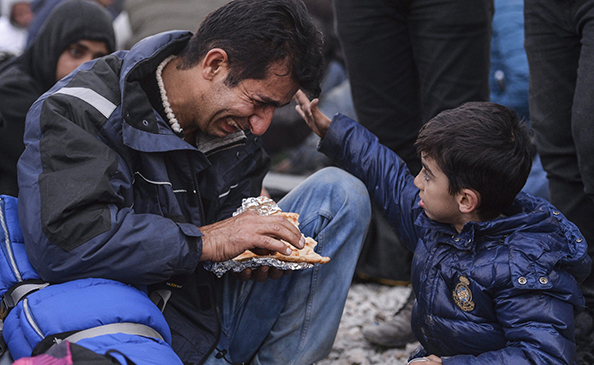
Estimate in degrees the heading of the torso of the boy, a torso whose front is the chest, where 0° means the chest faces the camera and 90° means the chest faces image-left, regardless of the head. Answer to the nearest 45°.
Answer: approximately 45°

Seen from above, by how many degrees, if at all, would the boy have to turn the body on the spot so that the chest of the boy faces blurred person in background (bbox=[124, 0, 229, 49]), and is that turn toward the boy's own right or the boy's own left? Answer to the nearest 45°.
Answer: approximately 90° to the boy's own right

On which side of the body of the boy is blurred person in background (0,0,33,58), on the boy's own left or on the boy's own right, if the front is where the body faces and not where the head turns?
on the boy's own right

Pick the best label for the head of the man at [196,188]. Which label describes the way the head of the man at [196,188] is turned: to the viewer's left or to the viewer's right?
to the viewer's right

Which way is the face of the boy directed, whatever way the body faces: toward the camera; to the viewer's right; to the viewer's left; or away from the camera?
to the viewer's left
